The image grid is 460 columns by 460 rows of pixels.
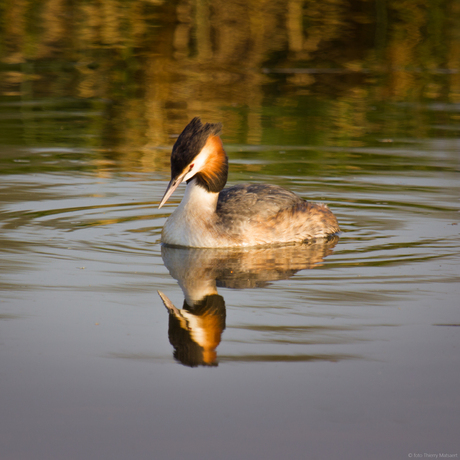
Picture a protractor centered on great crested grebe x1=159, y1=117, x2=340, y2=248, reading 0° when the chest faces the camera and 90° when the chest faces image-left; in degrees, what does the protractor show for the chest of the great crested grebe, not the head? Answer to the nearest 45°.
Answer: approximately 90°
